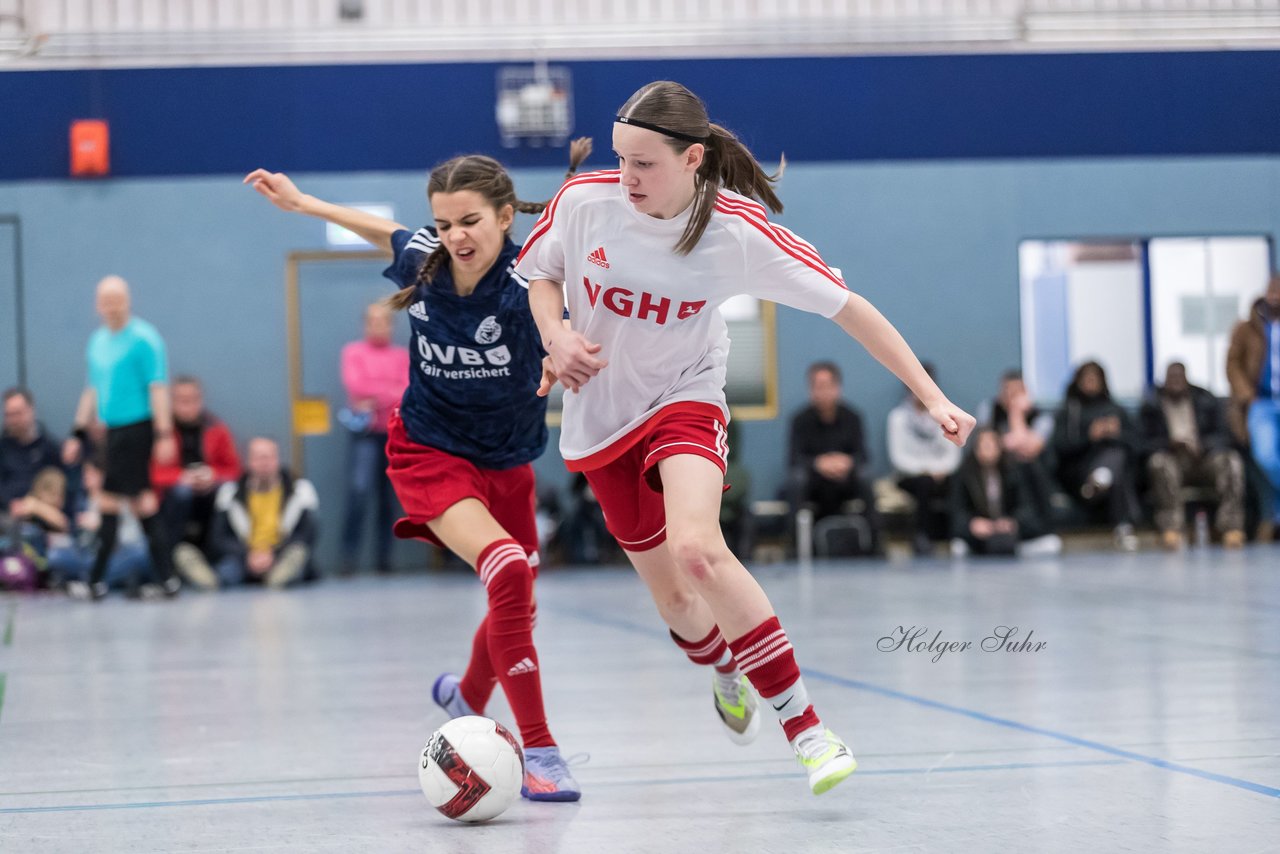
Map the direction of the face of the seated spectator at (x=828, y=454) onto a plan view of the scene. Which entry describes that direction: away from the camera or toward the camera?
toward the camera

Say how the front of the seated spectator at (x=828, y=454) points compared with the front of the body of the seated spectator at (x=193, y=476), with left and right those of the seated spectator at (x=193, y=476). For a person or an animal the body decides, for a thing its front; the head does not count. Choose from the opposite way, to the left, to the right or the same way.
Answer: the same way

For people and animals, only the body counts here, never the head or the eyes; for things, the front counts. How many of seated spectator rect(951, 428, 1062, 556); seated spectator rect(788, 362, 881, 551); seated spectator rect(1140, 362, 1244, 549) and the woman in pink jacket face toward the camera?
4

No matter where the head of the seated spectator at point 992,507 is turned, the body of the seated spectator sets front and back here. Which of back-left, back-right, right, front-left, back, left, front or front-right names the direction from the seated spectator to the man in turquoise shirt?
front-right

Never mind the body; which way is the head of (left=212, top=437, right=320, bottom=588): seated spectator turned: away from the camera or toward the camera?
toward the camera

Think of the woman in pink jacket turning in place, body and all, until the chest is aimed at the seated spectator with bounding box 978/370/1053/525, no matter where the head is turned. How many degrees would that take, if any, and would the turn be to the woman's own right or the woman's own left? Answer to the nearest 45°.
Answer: approximately 90° to the woman's own left

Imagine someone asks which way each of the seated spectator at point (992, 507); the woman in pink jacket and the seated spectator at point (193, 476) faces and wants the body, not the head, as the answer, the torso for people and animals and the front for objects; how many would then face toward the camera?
3

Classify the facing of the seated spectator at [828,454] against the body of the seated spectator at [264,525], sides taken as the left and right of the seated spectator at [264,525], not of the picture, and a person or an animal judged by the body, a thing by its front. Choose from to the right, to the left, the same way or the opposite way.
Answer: the same way

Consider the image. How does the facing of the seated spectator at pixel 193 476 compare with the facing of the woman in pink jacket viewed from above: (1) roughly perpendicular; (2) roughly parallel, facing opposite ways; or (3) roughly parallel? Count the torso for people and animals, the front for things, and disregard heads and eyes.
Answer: roughly parallel

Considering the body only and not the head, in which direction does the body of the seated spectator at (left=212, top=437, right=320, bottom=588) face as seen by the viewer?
toward the camera

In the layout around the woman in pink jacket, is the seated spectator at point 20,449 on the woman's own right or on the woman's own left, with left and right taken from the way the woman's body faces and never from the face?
on the woman's own right

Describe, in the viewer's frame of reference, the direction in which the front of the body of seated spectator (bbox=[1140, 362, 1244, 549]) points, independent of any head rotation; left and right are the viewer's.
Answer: facing the viewer

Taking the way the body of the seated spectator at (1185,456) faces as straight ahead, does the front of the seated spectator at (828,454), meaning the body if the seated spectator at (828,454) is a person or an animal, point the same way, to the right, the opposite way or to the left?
the same way

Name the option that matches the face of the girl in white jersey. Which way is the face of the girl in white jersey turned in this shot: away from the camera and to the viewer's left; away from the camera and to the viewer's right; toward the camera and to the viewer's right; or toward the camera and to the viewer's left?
toward the camera and to the viewer's left
